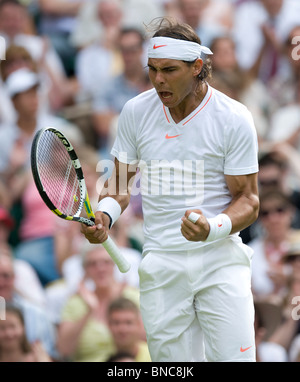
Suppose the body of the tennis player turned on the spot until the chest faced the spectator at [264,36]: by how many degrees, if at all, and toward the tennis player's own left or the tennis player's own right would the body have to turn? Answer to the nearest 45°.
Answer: approximately 135° to the tennis player's own right

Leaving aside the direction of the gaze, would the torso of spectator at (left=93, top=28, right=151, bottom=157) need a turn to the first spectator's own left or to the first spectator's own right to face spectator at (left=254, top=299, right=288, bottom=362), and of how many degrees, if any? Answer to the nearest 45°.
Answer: approximately 45° to the first spectator's own left

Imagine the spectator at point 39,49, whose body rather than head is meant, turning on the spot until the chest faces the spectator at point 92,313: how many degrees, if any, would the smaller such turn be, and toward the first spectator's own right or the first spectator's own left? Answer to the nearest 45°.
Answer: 0° — they already face them

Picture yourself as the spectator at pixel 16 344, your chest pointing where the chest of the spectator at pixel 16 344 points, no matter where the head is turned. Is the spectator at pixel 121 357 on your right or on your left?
on your left

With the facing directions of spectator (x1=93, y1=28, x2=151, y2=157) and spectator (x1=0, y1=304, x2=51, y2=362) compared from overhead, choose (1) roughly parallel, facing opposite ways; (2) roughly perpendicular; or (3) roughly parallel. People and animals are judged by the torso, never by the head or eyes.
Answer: roughly parallel

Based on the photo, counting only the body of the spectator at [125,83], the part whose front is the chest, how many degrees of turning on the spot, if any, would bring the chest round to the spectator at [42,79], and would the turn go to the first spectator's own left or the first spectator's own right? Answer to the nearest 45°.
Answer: approximately 90° to the first spectator's own right

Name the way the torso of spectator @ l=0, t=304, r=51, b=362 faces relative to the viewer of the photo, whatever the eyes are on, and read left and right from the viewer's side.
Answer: facing the viewer

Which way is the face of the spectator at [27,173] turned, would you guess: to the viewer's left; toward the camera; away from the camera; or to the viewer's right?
toward the camera

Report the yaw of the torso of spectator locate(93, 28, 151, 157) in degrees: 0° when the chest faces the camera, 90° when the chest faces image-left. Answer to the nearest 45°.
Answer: approximately 0°

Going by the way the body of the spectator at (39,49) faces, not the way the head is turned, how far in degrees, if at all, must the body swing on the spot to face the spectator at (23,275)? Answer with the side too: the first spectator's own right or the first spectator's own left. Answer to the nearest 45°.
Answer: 0° — they already face them

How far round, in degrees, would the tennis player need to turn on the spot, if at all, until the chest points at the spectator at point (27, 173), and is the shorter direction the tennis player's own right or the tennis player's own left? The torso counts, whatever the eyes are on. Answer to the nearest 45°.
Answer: approximately 90° to the tennis player's own right

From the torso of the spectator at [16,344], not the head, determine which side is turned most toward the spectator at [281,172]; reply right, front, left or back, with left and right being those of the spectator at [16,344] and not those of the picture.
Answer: left

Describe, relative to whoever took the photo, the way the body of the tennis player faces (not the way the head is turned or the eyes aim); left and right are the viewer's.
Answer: facing the viewer and to the left of the viewer

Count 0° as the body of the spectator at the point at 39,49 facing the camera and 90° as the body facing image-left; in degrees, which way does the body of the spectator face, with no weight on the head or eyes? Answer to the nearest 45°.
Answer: approximately 0°

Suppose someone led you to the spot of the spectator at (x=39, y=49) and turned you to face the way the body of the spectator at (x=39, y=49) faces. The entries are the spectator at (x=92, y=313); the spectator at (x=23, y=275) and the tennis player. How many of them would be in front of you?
3

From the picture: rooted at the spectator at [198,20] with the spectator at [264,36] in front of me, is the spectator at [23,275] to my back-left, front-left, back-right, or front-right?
back-right

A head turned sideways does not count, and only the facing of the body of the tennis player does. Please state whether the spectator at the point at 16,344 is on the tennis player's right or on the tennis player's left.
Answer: on the tennis player's right
